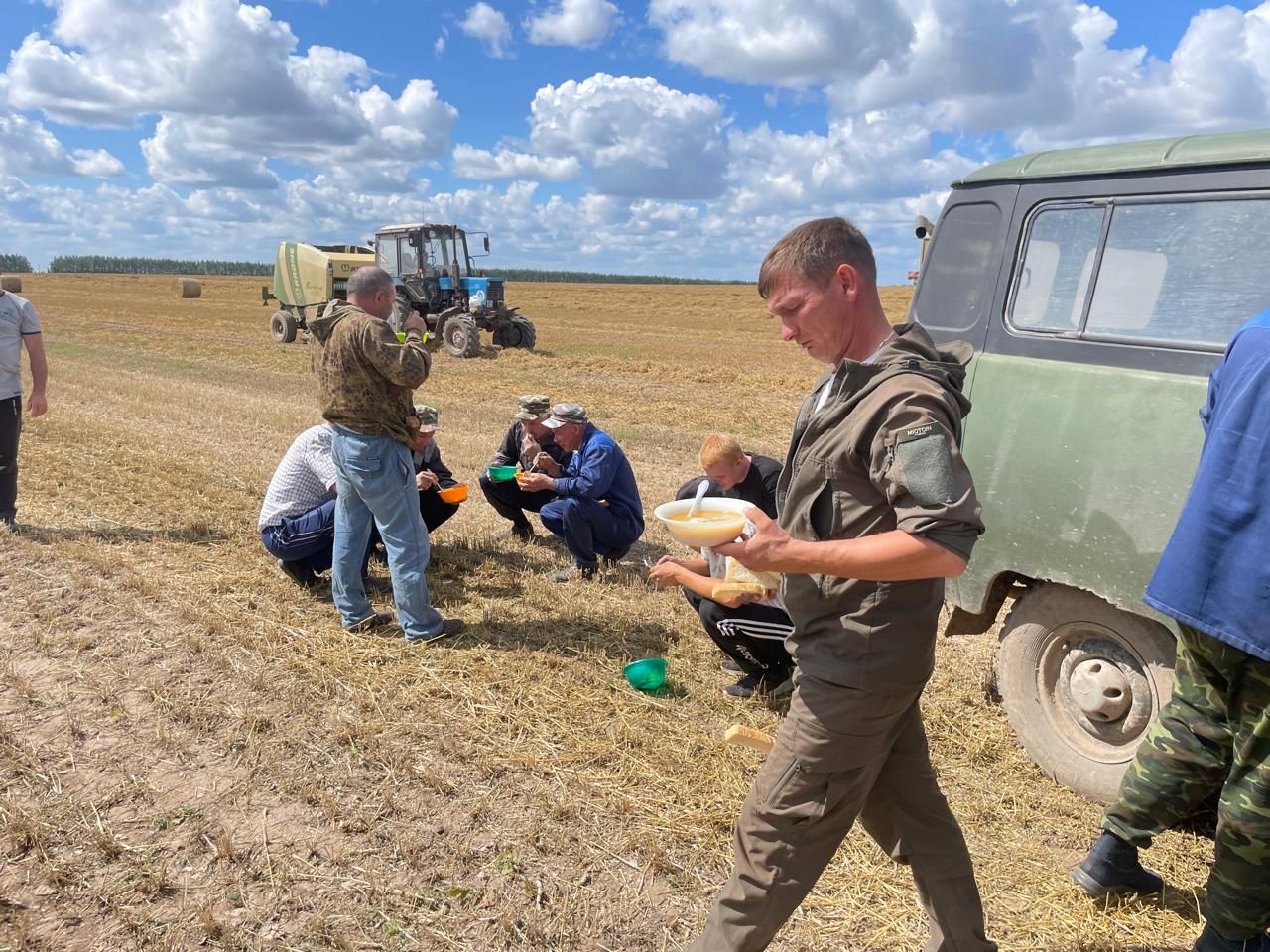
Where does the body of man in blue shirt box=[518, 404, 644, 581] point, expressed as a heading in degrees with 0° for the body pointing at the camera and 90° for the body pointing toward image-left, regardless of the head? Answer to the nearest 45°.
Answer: approximately 90°

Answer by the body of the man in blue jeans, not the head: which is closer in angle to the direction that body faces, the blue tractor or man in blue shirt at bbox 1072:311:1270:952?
the blue tractor

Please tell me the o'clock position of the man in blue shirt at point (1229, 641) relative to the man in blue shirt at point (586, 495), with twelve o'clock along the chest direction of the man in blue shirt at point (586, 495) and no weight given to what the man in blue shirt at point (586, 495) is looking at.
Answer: the man in blue shirt at point (1229, 641) is roughly at 8 o'clock from the man in blue shirt at point (586, 495).

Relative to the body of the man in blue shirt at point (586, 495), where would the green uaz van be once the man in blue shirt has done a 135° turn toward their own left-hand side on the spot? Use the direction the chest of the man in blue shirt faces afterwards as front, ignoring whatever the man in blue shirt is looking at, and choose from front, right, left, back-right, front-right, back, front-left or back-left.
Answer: front

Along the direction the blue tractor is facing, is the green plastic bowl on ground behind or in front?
in front

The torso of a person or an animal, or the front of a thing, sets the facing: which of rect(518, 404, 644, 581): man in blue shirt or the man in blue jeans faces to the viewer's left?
the man in blue shirt

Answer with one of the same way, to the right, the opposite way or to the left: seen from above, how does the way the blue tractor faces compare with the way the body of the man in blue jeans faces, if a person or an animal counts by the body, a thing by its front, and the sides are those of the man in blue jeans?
to the right

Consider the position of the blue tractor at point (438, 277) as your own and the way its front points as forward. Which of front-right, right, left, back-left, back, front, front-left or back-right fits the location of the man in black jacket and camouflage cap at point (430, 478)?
front-right

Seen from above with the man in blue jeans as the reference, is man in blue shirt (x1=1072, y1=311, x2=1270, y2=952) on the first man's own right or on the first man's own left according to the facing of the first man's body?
on the first man's own right

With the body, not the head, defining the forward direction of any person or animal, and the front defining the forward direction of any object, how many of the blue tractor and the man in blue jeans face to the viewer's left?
0

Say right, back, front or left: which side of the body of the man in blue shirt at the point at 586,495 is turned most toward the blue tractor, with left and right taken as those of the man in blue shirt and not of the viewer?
right

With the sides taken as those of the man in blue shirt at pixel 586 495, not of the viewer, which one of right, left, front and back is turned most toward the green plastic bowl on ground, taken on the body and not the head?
left

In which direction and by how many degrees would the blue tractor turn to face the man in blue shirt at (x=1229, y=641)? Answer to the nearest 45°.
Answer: approximately 45° to its right

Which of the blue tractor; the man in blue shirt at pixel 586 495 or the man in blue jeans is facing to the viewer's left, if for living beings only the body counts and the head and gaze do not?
the man in blue shirt
